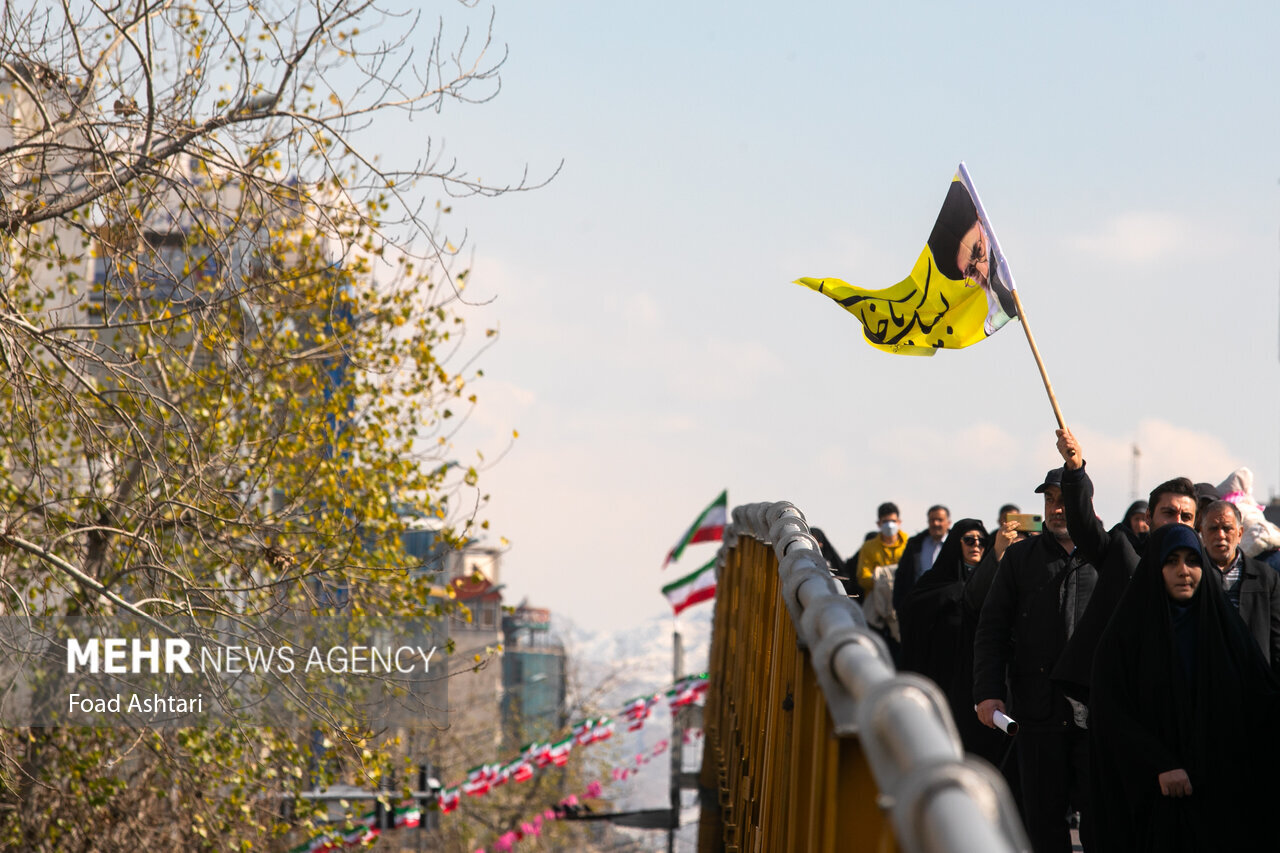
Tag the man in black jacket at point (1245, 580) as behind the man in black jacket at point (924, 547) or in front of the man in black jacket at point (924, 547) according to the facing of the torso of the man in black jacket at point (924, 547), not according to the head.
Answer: in front

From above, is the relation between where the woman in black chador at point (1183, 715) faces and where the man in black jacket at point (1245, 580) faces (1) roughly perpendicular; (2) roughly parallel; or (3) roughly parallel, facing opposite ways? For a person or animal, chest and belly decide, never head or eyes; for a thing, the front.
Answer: roughly parallel

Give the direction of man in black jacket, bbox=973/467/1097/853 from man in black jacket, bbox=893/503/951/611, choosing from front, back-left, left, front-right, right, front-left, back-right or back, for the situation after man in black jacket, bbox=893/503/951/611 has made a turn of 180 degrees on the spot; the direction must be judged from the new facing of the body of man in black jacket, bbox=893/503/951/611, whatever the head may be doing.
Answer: back

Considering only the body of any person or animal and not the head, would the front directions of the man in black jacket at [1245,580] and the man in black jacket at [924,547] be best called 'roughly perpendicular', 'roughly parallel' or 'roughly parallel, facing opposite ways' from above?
roughly parallel

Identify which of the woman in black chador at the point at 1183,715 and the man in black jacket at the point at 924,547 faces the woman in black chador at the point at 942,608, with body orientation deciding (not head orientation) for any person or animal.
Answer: the man in black jacket

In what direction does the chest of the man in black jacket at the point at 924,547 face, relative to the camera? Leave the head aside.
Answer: toward the camera

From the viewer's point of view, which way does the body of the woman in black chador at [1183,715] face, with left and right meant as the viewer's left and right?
facing the viewer

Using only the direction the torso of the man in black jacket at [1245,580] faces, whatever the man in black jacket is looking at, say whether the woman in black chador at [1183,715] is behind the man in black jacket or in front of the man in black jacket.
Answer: in front

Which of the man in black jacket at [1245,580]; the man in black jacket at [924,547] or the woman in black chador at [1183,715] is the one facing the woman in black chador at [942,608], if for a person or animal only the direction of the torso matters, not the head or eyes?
the man in black jacket at [924,547]

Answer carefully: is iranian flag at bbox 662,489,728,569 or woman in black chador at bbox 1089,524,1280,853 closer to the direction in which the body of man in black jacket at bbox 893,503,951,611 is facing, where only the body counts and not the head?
the woman in black chador

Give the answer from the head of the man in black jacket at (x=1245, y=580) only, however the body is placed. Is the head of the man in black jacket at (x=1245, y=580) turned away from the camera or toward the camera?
toward the camera

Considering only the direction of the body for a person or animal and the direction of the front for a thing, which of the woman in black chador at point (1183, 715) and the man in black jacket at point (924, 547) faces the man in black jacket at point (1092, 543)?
the man in black jacket at point (924, 547)
